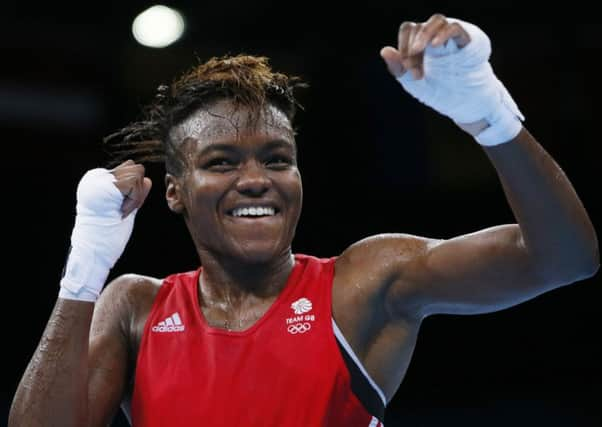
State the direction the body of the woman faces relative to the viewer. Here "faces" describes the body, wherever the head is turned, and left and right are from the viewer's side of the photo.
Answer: facing the viewer
